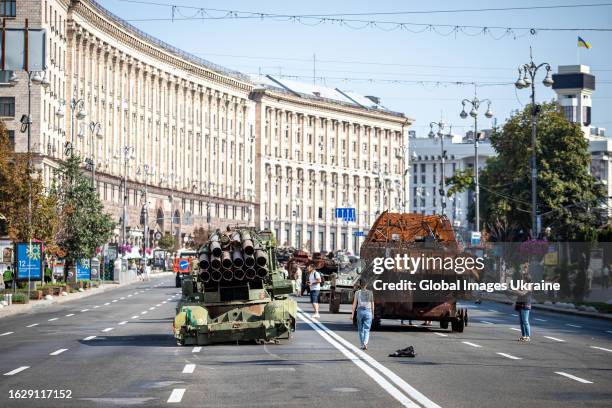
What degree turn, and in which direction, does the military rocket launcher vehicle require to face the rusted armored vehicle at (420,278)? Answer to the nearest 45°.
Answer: approximately 45° to its right

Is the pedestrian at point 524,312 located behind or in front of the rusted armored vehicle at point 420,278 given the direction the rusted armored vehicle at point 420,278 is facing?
behind

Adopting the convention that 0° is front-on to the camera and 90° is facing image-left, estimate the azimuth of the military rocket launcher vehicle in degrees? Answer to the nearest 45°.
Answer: approximately 180°

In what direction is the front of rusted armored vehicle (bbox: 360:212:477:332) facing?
away from the camera
